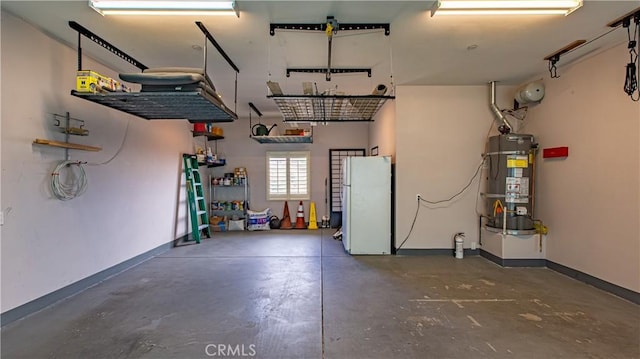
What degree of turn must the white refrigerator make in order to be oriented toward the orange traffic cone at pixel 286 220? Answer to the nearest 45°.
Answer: approximately 45° to its right

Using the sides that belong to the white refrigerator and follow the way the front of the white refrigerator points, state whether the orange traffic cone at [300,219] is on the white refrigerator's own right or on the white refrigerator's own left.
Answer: on the white refrigerator's own right

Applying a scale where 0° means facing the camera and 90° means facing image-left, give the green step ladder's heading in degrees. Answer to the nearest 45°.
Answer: approximately 315°

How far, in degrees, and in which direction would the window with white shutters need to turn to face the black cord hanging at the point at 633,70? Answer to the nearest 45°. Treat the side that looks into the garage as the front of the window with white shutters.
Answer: approximately 45° to its left

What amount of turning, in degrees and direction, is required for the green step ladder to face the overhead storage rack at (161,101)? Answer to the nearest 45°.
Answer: approximately 45° to its right

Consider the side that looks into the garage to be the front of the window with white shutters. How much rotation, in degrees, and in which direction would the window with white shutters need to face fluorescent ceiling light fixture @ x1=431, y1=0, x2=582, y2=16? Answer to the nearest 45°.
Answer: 0° — it already faces it

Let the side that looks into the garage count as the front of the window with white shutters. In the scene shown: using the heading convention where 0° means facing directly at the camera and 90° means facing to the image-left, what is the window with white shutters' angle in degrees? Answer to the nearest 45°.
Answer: approximately 0°

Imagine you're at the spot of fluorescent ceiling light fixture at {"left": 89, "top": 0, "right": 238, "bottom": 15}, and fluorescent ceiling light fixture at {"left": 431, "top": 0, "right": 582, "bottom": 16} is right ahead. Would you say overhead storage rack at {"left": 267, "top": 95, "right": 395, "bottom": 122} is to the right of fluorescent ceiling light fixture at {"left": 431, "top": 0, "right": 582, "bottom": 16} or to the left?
left
